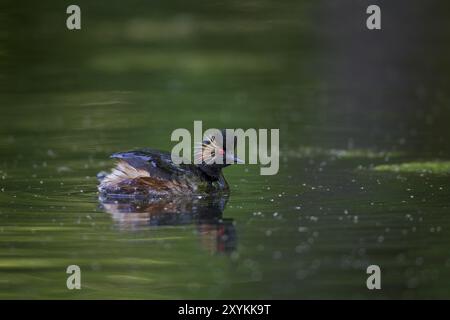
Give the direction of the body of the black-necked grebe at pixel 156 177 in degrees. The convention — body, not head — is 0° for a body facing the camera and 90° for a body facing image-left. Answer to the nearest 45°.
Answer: approximately 270°
